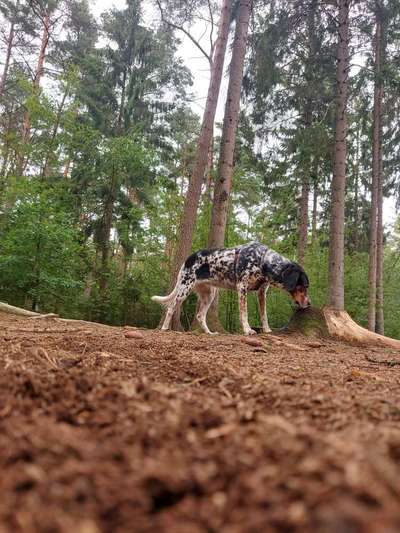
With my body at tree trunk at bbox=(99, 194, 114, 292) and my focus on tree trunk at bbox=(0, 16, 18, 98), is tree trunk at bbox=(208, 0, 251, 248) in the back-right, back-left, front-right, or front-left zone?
back-left

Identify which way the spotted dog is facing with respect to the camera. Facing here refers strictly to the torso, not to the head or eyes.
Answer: to the viewer's right

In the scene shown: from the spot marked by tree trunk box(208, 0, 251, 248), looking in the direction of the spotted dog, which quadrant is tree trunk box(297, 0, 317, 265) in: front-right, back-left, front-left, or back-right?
back-left

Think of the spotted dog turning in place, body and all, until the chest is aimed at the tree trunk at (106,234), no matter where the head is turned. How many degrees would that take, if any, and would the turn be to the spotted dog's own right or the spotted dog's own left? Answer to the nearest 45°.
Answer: approximately 135° to the spotted dog's own left

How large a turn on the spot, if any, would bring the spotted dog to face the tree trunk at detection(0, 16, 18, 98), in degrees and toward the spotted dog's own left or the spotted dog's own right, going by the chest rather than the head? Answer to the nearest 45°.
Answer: approximately 135° to the spotted dog's own left
